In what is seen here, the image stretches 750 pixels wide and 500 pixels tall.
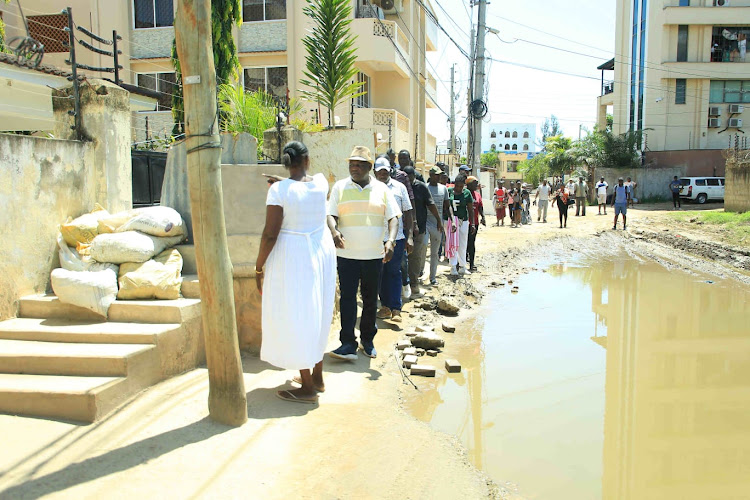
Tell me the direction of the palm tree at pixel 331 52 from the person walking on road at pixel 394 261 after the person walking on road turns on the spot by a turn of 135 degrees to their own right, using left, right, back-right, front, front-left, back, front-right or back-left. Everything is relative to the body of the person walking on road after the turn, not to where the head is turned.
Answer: front-right

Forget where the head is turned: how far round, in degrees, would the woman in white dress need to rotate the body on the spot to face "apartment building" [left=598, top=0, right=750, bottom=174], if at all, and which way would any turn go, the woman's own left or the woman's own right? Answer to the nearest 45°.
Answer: approximately 90° to the woman's own right

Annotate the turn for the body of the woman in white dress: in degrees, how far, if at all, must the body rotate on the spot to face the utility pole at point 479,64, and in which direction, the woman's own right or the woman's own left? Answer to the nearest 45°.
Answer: approximately 45° to the woman's own right

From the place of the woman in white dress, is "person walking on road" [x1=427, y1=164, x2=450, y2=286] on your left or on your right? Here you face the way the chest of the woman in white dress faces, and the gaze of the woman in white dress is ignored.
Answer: on your right

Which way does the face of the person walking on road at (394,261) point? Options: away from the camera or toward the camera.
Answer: toward the camera

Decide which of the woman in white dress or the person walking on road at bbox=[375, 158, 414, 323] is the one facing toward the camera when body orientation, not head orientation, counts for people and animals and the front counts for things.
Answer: the person walking on road

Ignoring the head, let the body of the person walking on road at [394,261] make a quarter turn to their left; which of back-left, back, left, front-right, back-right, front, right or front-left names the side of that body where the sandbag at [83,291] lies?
back-right

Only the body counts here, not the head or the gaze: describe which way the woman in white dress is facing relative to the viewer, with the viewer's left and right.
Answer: facing away from the viewer and to the left of the viewer

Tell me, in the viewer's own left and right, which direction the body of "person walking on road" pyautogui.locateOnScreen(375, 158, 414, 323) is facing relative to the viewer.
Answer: facing the viewer

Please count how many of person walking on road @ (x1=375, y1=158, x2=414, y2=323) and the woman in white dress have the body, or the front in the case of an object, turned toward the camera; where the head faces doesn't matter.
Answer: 1

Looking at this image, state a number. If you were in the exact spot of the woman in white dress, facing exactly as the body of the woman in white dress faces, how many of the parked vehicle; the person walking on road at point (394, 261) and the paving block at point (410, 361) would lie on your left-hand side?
0

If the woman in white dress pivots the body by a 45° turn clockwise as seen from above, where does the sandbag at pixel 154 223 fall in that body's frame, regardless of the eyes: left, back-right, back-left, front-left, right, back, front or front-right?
front-left

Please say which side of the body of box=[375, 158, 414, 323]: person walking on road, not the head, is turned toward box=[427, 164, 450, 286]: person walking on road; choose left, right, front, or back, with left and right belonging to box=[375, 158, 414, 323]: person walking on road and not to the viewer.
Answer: back

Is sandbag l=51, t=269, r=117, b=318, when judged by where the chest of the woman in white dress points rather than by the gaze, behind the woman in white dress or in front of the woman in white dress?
in front

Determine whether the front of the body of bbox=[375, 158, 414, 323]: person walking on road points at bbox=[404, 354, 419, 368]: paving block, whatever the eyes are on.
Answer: yes

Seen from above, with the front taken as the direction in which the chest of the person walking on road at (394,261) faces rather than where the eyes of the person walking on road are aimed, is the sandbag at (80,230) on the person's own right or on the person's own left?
on the person's own right

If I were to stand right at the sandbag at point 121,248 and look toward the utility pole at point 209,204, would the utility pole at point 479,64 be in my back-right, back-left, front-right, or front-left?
back-left
